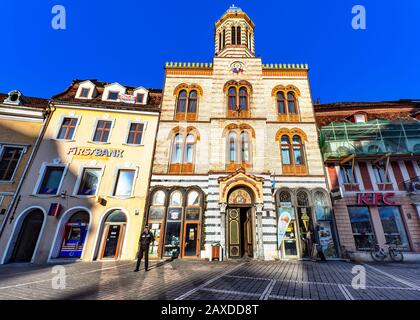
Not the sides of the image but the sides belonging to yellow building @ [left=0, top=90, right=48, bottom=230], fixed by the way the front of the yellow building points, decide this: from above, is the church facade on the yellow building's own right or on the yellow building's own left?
on the yellow building's own left

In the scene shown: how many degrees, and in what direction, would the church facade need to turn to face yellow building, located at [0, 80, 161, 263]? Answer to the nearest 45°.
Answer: approximately 90° to its right

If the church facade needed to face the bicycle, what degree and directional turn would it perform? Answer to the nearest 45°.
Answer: approximately 90° to its left

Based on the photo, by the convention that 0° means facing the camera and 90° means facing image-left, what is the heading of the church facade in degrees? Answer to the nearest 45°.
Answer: approximately 0°

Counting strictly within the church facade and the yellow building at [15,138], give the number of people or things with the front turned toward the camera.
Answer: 2

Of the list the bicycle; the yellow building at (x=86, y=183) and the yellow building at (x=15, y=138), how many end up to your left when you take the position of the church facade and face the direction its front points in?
1

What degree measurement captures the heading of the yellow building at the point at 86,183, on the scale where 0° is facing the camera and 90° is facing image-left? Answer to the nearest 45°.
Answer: approximately 0°

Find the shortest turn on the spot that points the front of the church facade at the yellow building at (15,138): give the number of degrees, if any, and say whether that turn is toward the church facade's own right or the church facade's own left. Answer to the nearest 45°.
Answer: approximately 90° to the church facade's own right

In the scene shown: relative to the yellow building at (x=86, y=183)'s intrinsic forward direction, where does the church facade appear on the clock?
The church facade is roughly at 10 o'clock from the yellow building.

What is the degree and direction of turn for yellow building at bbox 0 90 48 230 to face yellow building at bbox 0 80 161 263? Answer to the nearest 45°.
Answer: approximately 45° to its left

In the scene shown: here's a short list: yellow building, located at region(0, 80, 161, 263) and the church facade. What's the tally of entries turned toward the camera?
2
